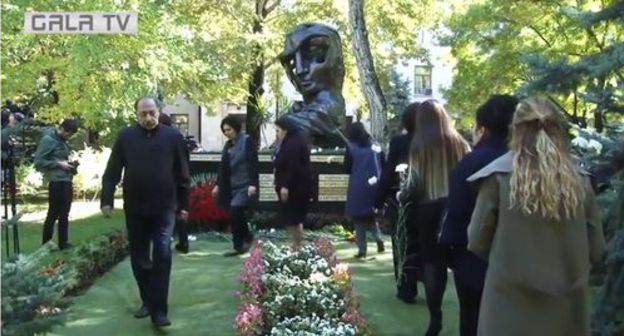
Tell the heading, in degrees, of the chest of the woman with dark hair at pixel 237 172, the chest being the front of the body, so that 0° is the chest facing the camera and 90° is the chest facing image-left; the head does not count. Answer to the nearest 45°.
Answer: approximately 45°

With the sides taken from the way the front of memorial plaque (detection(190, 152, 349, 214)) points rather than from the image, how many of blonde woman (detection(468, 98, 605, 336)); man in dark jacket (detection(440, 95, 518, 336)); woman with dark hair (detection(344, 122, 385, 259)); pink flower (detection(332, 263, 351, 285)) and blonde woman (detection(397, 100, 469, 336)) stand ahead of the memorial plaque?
5

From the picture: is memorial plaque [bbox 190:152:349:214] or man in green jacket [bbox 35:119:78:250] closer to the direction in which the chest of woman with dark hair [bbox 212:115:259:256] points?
the man in green jacket

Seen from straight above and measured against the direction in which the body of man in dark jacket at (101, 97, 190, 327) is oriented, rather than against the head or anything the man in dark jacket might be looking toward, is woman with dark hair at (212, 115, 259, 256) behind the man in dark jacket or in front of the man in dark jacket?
behind

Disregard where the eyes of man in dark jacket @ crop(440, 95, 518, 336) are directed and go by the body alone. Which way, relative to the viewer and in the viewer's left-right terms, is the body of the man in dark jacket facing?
facing away from the viewer and to the left of the viewer

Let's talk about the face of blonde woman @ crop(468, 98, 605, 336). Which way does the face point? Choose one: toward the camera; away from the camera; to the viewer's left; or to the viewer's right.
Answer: away from the camera

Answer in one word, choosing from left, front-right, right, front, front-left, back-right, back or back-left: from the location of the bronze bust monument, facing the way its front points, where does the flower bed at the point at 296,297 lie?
front-left

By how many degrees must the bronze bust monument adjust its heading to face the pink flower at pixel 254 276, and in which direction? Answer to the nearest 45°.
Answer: approximately 45° to its left

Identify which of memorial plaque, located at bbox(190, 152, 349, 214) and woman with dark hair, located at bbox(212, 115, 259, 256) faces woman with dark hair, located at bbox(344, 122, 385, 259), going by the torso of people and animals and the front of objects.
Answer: the memorial plaque
